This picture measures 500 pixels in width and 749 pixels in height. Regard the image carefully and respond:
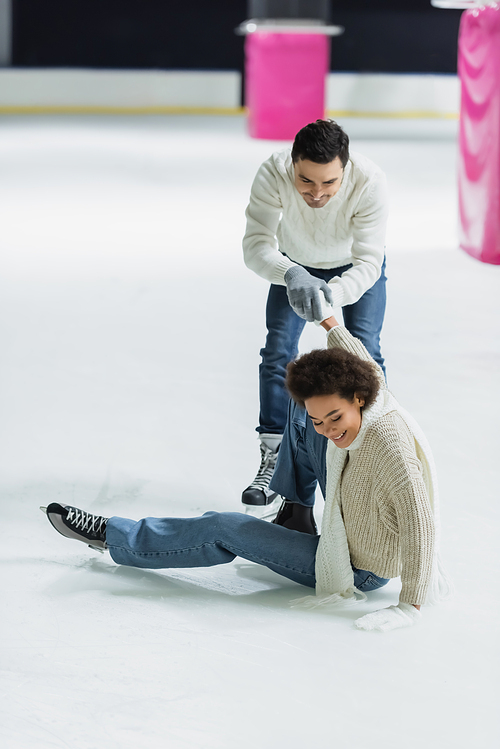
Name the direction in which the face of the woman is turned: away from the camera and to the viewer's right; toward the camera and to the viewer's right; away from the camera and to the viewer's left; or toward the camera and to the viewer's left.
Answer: toward the camera and to the viewer's left

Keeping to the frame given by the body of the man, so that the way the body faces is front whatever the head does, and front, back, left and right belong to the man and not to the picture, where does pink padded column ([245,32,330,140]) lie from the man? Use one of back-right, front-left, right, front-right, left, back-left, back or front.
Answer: back

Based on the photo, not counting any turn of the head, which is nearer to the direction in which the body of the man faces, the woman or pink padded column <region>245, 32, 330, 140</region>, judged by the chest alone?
the woman

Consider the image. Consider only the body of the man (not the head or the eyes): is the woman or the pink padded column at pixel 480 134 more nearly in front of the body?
the woman

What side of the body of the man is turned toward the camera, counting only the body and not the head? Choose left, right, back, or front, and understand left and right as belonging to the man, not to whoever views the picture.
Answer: front

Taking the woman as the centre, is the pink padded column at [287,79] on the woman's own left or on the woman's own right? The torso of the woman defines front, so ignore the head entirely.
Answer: on the woman's own right

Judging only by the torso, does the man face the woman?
yes

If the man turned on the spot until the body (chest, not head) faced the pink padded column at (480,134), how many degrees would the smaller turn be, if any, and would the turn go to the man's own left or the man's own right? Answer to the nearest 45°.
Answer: approximately 180°
